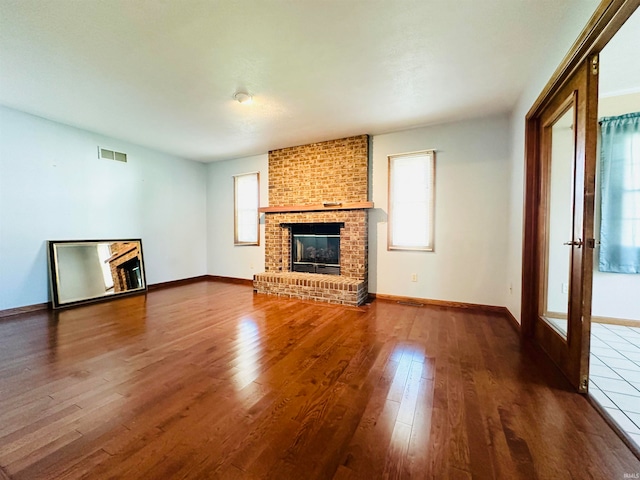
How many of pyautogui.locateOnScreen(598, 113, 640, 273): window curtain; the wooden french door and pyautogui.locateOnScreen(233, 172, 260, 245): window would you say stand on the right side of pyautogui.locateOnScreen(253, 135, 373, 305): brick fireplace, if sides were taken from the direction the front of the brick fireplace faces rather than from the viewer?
1

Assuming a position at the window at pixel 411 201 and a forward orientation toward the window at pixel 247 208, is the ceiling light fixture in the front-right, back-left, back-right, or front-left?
front-left

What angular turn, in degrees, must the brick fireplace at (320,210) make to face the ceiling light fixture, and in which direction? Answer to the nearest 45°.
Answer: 0° — it already faces it

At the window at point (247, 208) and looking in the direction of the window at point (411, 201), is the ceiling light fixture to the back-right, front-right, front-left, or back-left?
front-right

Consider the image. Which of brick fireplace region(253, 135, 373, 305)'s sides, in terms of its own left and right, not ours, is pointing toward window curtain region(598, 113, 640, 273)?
left

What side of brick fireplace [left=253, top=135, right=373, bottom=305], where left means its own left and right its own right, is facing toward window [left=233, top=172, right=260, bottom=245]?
right

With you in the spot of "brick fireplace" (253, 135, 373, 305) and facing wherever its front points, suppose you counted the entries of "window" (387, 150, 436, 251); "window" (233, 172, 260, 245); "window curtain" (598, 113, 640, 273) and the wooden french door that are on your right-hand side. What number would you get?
1

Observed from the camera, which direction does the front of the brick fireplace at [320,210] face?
facing the viewer and to the left of the viewer

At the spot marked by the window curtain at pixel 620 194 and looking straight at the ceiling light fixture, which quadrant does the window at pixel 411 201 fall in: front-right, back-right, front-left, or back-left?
front-right

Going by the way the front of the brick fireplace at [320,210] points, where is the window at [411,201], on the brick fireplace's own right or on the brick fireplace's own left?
on the brick fireplace's own left

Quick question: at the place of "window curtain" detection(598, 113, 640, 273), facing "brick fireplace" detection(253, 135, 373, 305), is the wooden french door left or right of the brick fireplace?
left
